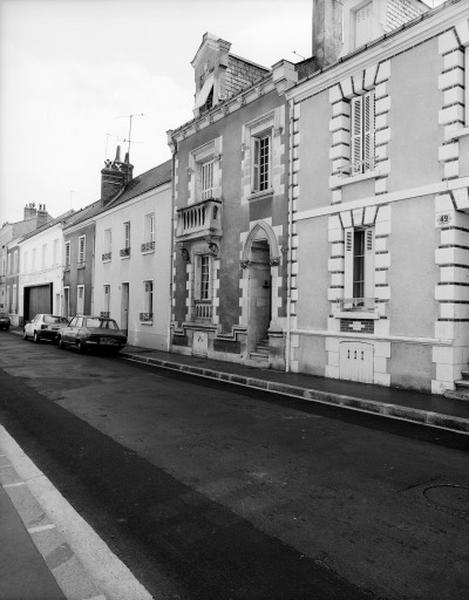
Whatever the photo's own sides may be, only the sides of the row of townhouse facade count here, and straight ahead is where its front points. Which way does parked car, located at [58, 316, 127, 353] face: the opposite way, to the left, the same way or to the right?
to the right

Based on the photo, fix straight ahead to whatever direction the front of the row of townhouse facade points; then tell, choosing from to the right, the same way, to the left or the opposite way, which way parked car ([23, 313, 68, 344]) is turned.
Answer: to the right

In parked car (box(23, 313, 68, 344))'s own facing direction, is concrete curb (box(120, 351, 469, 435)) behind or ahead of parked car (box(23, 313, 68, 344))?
behind

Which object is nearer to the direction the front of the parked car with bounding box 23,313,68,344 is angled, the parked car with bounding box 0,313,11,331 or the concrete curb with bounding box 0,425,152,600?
the parked car

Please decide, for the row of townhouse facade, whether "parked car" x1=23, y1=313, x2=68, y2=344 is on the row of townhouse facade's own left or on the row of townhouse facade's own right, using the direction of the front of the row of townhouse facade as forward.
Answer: on the row of townhouse facade's own right

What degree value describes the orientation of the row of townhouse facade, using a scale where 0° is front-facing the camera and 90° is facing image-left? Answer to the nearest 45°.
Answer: approximately 45°

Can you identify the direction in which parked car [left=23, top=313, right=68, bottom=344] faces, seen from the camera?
facing away from the viewer and to the left of the viewer

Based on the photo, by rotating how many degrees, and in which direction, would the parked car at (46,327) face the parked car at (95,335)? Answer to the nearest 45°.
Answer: approximately 135° to its left

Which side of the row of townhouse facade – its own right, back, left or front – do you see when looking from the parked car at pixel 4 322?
right

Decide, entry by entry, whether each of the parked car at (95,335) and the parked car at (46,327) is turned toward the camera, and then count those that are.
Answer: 0

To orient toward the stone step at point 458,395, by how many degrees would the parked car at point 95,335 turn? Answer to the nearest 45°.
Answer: approximately 180°

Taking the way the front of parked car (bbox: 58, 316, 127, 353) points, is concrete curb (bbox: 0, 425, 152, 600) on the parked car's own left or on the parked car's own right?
on the parked car's own left

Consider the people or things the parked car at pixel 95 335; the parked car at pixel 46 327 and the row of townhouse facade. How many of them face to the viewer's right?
0

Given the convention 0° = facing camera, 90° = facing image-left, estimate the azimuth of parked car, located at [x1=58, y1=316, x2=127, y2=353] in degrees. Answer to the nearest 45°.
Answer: approximately 135°

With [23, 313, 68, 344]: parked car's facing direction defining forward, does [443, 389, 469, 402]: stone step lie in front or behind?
behind

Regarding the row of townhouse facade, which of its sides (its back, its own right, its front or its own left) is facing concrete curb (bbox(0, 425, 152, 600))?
front
